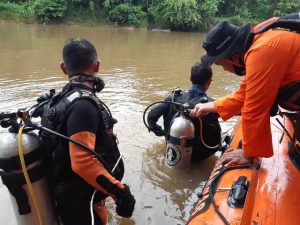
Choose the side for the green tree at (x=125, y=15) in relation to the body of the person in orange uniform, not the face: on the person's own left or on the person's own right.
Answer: on the person's own right

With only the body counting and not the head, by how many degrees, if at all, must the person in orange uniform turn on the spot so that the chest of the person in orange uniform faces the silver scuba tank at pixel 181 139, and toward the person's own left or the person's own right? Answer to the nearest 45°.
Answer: approximately 45° to the person's own right

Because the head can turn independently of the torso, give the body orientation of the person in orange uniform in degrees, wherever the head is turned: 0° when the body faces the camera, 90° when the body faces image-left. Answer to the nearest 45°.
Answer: approximately 90°

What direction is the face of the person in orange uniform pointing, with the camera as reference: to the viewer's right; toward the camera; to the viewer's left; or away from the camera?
to the viewer's left

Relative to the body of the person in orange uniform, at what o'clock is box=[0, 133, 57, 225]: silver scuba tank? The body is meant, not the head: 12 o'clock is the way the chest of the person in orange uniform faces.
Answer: The silver scuba tank is roughly at 11 o'clock from the person in orange uniform.

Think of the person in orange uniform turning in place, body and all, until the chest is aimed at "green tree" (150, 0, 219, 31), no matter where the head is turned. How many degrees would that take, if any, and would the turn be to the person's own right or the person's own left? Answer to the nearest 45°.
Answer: approximately 90° to the person's own right
